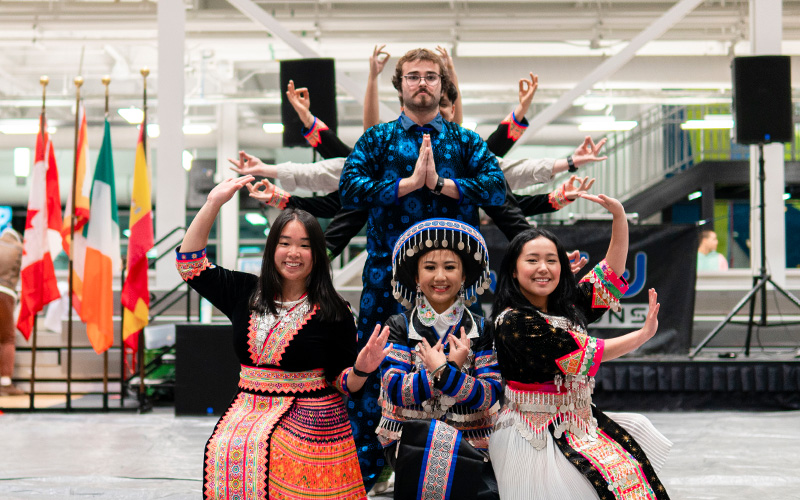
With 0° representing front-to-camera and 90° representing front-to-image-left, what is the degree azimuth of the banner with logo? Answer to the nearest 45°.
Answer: approximately 0°

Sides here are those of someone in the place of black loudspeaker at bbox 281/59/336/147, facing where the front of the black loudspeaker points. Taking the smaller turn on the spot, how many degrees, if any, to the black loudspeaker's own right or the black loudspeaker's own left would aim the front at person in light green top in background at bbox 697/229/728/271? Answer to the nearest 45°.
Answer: approximately 135° to the black loudspeaker's own left

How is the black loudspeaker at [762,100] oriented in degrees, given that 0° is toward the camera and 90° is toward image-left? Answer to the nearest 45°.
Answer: approximately 0°

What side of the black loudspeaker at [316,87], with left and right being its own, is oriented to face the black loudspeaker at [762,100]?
left

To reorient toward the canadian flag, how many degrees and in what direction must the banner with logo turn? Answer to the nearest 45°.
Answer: approximately 90° to its right

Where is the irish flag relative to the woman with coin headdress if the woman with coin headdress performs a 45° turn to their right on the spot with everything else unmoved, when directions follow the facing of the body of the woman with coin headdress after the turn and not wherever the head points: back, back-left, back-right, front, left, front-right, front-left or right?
right

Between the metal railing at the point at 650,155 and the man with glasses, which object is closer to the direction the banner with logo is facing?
the man with glasses

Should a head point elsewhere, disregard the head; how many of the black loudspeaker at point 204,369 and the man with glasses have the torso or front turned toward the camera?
2
